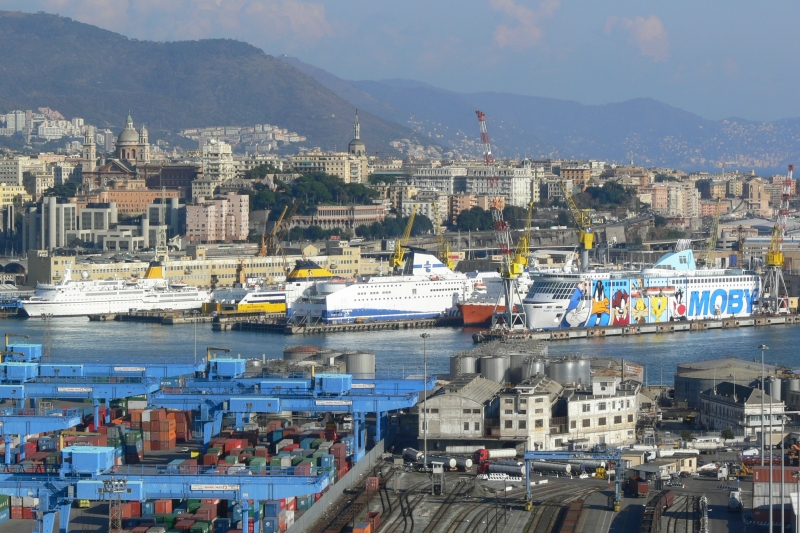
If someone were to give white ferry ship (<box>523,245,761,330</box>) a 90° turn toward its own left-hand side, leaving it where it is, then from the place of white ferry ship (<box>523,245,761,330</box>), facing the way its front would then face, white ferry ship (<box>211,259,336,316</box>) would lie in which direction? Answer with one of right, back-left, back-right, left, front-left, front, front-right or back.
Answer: back-right

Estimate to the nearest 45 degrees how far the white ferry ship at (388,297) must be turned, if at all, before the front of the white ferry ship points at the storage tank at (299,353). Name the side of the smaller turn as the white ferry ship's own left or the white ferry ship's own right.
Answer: approximately 135° to the white ferry ship's own right

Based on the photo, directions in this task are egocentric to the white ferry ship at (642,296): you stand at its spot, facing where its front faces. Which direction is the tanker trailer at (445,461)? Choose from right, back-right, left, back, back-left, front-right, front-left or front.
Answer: front-left

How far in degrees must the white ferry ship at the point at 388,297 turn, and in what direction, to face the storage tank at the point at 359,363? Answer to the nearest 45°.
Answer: approximately 135° to its right

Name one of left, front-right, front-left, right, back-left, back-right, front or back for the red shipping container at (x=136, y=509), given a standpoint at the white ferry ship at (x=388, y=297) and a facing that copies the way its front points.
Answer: back-right

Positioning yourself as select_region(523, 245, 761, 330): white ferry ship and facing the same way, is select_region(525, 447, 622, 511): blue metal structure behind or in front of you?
in front

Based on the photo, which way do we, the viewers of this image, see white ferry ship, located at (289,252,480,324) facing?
facing away from the viewer and to the right of the viewer
